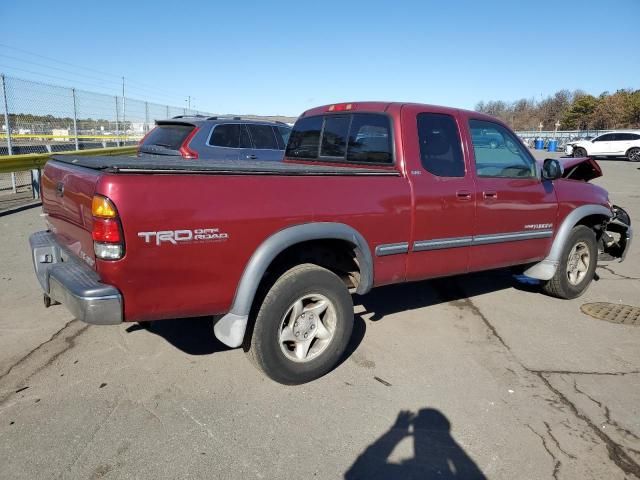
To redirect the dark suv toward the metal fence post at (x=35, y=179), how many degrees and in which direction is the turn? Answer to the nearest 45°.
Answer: approximately 90° to its left

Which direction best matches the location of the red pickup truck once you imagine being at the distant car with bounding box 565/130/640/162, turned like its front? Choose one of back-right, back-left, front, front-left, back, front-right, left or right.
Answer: left

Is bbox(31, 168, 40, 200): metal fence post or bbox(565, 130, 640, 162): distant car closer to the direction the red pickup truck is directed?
the distant car

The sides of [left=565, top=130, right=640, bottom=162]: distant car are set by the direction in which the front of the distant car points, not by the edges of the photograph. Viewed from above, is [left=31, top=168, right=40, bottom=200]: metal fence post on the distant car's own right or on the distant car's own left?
on the distant car's own left

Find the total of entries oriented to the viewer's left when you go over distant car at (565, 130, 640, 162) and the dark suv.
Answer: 1

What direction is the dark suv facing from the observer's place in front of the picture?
facing away from the viewer and to the right of the viewer

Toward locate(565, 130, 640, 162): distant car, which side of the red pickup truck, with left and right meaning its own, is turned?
front

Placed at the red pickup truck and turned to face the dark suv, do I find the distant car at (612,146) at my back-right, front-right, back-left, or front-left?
front-right

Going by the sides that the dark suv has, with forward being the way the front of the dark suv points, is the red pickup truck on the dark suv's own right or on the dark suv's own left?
on the dark suv's own right

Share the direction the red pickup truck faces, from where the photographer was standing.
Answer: facing away from the viewer and to the right of the viewer

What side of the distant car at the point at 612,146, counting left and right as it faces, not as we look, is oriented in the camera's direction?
left

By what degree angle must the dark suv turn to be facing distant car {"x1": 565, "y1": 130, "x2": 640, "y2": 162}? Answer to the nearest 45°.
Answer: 0° — it already faces it

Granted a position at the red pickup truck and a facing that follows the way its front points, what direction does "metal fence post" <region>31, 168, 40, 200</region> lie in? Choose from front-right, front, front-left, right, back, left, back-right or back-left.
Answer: left
